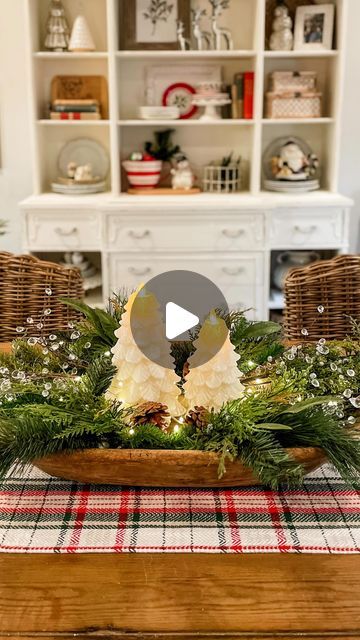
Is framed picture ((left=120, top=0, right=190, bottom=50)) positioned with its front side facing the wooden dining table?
yes

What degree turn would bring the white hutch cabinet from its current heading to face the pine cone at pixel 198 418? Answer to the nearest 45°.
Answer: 0° — it already faces it

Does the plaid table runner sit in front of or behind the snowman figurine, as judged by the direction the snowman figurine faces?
in front

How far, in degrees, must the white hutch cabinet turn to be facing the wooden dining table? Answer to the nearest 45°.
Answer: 0° — it already faces it

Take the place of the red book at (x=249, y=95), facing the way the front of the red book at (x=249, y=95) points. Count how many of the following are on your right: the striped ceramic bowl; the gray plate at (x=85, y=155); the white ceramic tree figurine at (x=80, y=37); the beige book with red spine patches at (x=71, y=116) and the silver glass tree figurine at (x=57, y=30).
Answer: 5

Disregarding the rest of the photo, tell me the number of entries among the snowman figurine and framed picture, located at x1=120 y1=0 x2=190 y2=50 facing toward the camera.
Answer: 2

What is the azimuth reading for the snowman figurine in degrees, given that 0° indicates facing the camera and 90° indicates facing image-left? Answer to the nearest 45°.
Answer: approximately 0°

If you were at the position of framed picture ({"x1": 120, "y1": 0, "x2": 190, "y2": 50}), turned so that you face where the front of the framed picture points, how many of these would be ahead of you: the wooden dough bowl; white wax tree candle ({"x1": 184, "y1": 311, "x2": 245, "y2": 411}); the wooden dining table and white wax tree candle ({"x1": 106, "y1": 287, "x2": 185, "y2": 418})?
4

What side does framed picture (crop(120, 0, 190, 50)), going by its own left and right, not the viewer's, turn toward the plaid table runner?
front
